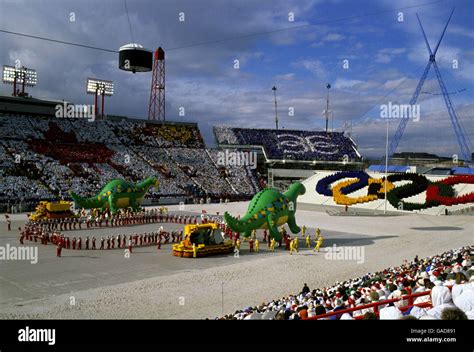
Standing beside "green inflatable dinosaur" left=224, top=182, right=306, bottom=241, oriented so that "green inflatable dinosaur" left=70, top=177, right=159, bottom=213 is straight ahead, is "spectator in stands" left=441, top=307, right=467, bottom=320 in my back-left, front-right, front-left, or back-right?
back-left

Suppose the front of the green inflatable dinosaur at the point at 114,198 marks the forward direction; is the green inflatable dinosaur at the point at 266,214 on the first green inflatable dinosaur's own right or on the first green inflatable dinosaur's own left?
on the first green inflatable dinosaur's own right

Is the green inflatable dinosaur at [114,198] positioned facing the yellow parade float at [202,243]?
no

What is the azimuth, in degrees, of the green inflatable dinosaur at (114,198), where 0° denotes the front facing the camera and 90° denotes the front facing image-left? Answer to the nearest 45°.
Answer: approximately 270°

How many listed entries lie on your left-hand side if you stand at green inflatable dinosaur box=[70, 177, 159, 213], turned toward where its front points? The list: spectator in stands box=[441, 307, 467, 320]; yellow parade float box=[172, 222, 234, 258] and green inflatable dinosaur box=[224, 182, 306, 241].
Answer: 0

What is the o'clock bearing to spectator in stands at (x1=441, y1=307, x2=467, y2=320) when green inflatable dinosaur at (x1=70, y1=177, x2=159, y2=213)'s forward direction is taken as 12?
The spectator in stands is roughly at 3 o'clock from the green inflatable dinosaur.
